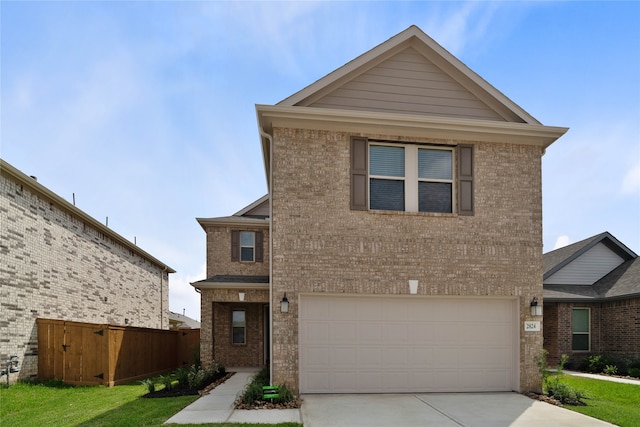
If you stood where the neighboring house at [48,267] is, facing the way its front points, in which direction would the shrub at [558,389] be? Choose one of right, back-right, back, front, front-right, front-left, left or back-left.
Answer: left

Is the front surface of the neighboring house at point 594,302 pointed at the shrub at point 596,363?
yes

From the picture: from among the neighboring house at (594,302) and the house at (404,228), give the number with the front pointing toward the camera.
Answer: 2

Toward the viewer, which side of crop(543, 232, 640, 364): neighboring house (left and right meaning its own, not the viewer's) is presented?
front

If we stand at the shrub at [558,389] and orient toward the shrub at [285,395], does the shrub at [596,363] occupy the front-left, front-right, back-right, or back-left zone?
back-right

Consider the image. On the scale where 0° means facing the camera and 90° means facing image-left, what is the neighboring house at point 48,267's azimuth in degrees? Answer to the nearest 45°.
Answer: approximately 45°
